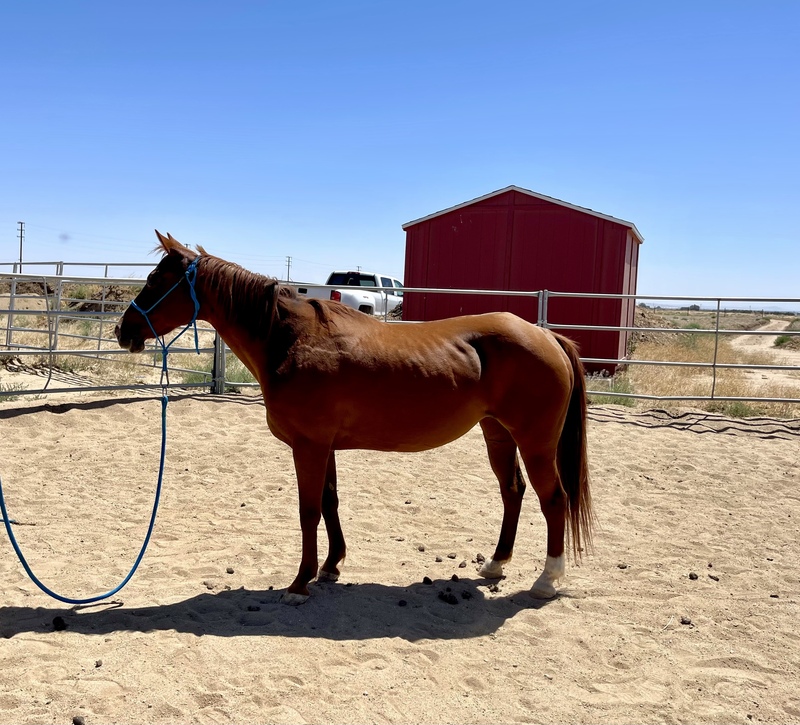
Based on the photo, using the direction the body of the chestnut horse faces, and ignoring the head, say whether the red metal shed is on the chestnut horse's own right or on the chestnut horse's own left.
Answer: on the chestnut horse's own right

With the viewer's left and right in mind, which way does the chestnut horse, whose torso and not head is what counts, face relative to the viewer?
facing to the left of the viewer
